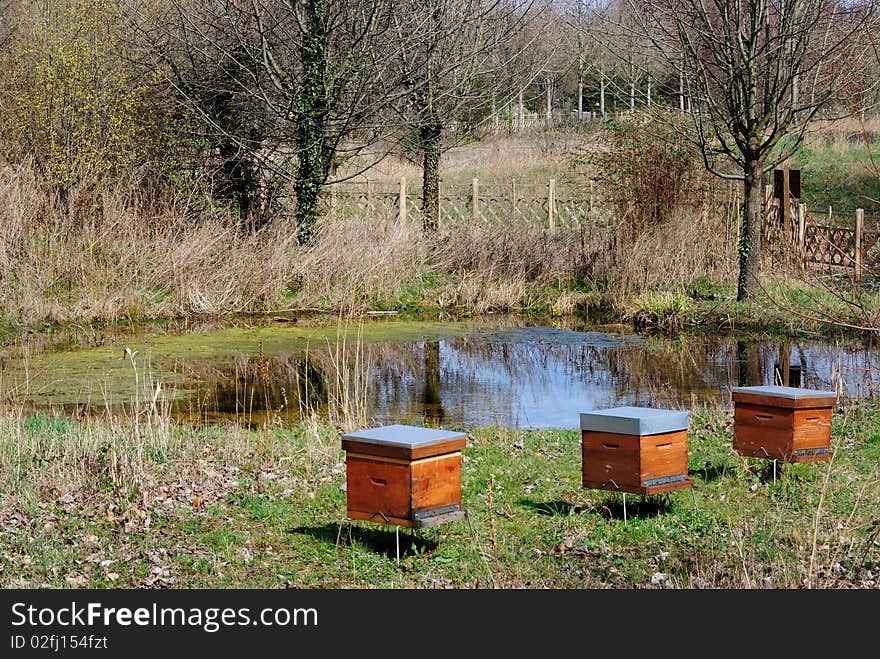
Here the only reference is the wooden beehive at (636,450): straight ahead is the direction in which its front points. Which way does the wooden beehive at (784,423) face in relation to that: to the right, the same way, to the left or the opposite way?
the same way

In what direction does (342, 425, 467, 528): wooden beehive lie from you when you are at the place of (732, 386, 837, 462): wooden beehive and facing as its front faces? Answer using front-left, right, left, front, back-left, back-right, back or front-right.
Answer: right

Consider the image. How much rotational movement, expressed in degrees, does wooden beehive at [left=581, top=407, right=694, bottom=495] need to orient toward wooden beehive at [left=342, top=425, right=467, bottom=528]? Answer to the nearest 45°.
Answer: approximately 90° to its right

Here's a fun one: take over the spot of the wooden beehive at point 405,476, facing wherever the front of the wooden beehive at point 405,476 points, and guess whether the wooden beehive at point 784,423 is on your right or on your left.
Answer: on your left

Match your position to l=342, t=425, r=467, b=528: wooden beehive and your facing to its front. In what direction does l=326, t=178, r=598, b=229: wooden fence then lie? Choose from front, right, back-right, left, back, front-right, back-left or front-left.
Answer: back-left

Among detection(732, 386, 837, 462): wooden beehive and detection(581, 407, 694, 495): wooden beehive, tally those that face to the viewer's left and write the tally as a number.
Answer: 0

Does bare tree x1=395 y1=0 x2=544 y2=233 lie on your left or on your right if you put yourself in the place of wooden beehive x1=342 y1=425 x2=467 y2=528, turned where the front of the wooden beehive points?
on your left

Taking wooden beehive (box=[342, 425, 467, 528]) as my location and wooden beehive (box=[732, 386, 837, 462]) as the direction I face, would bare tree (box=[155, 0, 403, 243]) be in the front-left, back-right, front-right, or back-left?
front-left

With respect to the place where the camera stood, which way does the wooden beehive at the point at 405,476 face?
facing the viewer and to the right of the viewer

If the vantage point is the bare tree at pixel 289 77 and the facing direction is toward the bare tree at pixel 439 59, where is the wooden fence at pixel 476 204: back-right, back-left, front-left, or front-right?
front-left

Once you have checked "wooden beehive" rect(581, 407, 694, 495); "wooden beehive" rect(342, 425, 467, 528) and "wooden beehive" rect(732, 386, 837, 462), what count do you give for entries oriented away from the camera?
0

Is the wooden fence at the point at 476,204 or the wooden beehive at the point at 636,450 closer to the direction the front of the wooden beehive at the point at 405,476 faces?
the wooden beehive

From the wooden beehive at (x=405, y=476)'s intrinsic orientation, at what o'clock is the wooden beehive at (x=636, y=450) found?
the wooden beehive at (x=636, y=450) is roughly at 10 o'clock from the wooden beehive at (x=405, y=476).

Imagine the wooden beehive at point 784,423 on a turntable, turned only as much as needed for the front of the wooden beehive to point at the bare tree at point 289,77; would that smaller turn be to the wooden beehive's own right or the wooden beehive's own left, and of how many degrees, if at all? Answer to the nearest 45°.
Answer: approximately 180°

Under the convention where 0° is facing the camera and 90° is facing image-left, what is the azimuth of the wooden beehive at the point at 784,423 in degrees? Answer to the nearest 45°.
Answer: approximately 315°

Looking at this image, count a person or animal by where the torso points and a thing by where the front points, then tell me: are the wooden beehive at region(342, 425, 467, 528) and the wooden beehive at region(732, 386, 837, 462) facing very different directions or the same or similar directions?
same or similar directions
